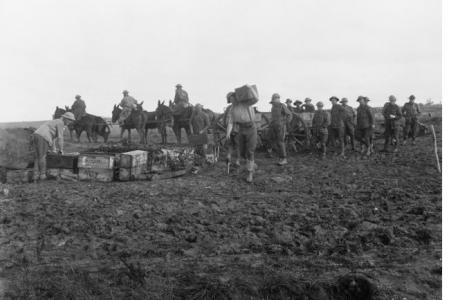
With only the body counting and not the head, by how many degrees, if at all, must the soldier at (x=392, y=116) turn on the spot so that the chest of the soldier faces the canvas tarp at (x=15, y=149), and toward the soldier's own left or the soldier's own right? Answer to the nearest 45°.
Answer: approximately 45° to the soldier's own right

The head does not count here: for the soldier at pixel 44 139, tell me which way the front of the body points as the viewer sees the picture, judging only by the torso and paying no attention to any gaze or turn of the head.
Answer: to the viewer's right

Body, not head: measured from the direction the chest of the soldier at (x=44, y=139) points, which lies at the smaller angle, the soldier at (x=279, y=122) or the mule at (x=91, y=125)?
the soldier

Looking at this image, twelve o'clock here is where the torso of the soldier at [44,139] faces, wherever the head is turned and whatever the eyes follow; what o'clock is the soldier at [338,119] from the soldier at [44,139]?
the soldier at [338,119] is roughly at 12 o'clock from the soldier at [44,139].

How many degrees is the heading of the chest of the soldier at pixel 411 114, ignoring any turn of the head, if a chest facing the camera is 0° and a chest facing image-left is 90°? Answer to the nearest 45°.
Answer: approximately 0°

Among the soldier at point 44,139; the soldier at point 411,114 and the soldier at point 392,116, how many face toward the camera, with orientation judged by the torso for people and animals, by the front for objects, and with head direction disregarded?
2

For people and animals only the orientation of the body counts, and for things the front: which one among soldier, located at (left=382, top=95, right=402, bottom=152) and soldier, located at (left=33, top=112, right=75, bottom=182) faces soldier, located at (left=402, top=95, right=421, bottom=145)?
soldier, located at (left=33, top=112, right=75, bottom=182)

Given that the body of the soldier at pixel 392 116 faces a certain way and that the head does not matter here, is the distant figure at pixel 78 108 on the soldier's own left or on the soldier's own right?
on the soldier's own right

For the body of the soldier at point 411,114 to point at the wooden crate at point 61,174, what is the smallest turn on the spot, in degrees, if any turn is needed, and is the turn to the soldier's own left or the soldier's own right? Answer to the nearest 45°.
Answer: approximately 45° to the soldier's own right
